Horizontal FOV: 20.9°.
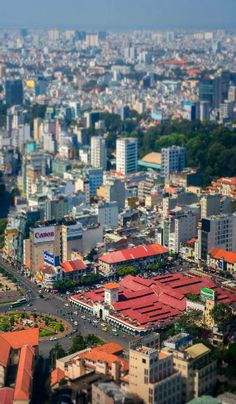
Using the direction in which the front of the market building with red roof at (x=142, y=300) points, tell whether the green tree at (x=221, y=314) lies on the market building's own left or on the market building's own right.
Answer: on the market building's own left

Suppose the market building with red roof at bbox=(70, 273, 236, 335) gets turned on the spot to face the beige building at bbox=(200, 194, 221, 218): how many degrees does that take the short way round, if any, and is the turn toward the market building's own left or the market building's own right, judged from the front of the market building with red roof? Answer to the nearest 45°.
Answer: approximately 135° to the market building's own right

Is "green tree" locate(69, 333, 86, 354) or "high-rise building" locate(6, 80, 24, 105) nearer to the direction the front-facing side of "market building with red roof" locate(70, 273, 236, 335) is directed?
the green tree

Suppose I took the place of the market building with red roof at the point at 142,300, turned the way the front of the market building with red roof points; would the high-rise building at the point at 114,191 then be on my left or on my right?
on my right

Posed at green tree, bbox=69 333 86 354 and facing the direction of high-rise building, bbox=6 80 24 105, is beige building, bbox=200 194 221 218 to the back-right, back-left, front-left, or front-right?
front-right

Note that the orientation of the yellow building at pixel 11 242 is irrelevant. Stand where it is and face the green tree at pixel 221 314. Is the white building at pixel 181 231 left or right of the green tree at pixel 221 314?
left

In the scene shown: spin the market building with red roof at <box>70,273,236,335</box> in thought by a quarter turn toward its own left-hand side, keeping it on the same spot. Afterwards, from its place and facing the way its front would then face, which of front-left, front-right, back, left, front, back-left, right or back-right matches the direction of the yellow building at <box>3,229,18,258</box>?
back

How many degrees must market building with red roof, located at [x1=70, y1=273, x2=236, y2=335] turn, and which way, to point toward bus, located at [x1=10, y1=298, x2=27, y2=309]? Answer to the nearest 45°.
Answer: approximately 45° to its right

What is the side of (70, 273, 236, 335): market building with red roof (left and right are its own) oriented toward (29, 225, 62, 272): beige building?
right

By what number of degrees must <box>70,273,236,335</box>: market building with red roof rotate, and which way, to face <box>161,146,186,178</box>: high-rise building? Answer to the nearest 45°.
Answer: approximately 135° to its right

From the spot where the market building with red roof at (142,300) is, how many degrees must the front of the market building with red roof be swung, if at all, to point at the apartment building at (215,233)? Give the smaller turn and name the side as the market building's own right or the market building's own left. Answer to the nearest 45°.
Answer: approximately 180°

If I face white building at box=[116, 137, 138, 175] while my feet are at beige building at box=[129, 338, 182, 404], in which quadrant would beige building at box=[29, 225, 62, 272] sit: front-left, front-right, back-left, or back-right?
front-left

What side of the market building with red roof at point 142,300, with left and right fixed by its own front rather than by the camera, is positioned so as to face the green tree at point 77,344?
front

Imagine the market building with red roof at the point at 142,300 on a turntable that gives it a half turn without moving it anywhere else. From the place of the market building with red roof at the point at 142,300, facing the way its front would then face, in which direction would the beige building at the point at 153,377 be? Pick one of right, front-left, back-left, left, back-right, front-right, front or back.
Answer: back-right

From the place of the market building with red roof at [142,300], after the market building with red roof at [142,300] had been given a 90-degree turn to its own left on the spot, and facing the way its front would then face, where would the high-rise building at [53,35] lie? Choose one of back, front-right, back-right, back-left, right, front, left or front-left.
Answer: back-left
